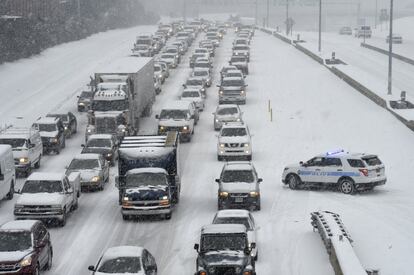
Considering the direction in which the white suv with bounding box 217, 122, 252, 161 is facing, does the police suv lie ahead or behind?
ahead

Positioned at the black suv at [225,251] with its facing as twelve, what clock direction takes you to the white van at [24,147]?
The white van is roughly at 5 o'clock from the black suv.

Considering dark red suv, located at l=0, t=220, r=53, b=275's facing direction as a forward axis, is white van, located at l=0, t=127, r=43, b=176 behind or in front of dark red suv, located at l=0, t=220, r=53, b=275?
behind

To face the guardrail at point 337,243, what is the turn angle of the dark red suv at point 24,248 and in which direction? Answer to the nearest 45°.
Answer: approximately 90° to its left

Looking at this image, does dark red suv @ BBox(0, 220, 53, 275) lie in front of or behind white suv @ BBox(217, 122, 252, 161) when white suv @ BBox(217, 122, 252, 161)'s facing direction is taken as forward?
in front

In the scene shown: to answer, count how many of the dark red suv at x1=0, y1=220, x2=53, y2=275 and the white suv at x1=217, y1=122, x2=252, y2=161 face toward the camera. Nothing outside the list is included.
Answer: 2

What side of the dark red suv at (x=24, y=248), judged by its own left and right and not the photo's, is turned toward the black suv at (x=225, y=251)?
left

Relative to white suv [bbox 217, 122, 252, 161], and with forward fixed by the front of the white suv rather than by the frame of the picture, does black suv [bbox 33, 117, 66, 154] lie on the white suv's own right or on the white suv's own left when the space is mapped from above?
on the white suv's own right

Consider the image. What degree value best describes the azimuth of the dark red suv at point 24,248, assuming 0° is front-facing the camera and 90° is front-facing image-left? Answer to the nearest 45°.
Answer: approximately 0°

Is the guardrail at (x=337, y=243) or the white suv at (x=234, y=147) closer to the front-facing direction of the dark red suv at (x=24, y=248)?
the guardrail
